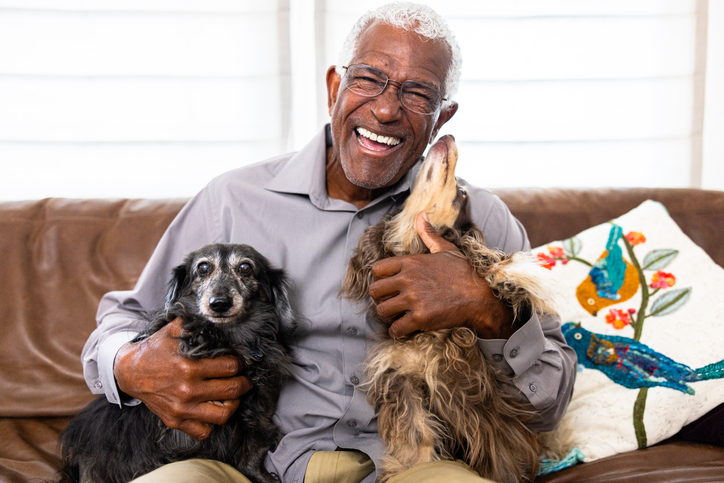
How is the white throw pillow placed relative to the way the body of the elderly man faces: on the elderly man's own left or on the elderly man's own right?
on the elderly man's own left

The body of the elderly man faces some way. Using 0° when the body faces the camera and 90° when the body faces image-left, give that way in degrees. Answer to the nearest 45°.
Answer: approximately 0°

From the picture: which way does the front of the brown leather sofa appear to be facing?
toward the camera
